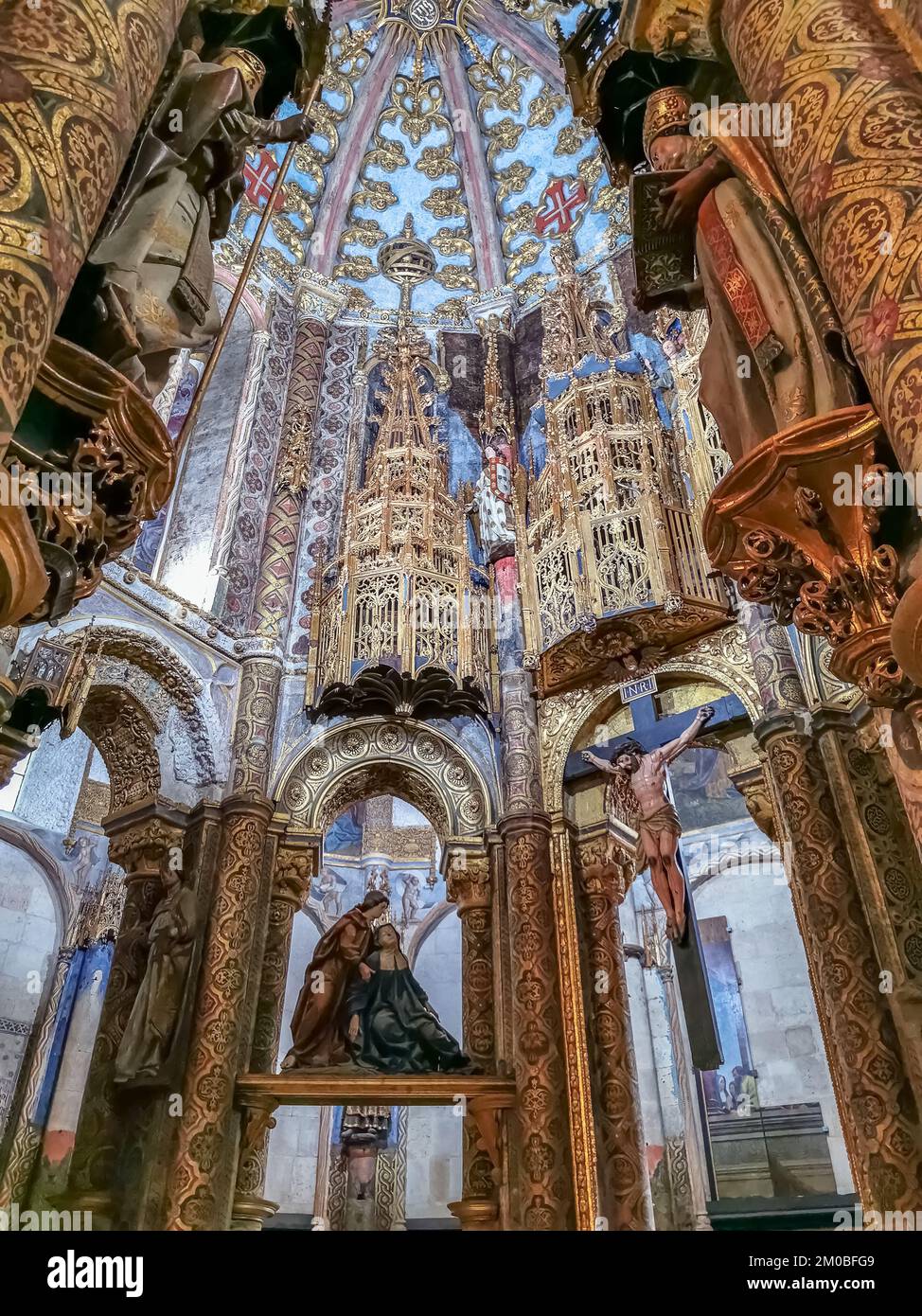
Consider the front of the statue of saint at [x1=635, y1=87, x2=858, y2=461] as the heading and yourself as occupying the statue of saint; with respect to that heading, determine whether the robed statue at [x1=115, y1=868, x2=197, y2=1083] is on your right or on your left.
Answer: on your right

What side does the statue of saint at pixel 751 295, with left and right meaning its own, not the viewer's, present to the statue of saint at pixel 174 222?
front

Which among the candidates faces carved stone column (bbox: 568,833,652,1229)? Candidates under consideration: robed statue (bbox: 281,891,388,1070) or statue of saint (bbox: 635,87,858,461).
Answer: the robed statue

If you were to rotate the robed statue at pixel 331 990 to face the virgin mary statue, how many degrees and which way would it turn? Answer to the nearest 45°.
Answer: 0° — it already faces it

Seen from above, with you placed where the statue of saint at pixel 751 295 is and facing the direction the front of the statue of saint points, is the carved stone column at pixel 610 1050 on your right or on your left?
on your right

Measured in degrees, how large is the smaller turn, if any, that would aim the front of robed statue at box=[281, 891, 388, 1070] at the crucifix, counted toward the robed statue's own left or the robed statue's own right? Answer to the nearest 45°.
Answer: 0° — it already faces it

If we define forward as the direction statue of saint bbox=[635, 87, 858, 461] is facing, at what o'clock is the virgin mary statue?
The virgin mary statue is roughly at 3 o'clock from the statue of saint.

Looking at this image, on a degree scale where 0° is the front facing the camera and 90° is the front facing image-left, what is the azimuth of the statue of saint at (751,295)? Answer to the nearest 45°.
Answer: approximately 45°

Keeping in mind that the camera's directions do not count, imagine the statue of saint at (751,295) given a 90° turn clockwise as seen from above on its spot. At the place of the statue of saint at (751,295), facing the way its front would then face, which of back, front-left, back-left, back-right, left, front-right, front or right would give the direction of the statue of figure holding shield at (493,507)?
front

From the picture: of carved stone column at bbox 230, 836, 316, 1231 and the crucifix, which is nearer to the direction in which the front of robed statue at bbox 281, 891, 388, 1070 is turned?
the crucifix

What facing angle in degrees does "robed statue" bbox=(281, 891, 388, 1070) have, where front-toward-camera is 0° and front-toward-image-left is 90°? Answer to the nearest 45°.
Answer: approximately 270°

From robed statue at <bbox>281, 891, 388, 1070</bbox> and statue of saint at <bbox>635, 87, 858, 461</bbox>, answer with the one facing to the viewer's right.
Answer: the robed statue

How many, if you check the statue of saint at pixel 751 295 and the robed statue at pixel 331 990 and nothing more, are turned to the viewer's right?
1

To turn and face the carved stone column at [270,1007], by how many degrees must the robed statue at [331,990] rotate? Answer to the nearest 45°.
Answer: approximately 180°
